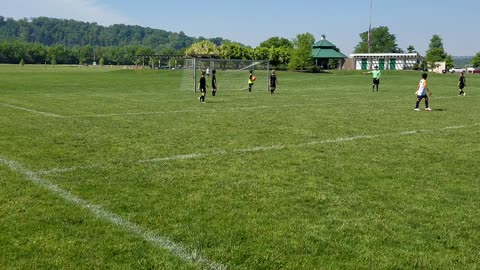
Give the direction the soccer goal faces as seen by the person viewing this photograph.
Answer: facing the viewer and to the right of the viewer
